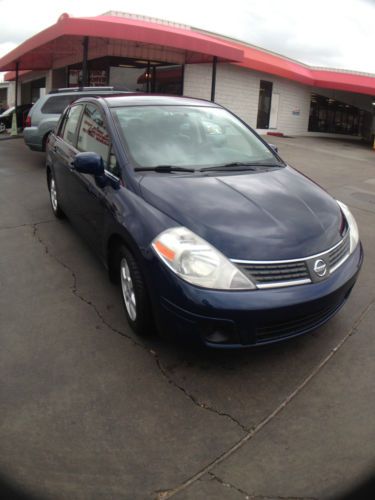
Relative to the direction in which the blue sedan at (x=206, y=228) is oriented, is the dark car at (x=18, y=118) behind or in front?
behind

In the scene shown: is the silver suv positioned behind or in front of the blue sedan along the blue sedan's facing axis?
behind

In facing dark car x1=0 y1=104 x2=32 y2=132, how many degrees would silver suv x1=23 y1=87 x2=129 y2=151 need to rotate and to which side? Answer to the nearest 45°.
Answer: approximately 90° to its left

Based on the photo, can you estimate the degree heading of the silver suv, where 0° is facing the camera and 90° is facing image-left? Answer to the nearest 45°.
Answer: approximately 270°

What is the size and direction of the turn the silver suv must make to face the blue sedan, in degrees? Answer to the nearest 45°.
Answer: approximately 90° to its right
